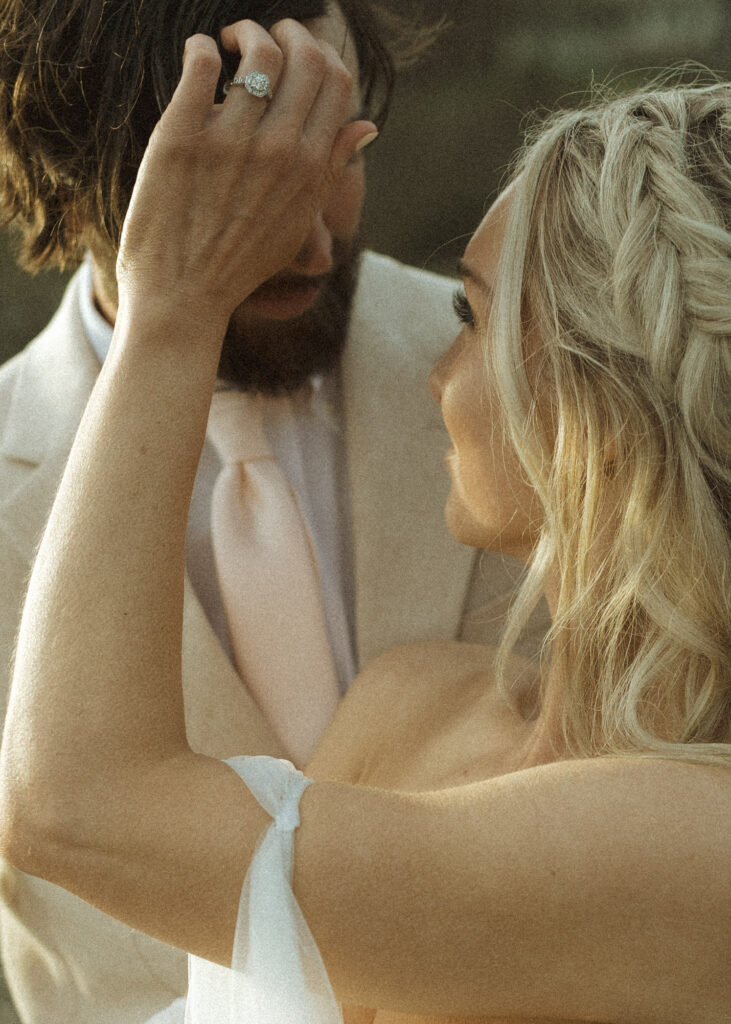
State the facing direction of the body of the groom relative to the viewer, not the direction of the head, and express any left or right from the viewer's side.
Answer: facing the viewer and to the right of the viewer

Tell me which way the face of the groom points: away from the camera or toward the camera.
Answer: toward the camera
